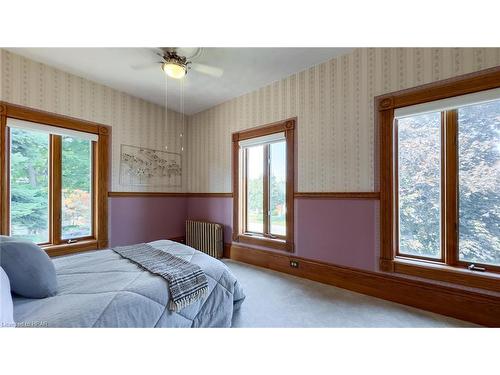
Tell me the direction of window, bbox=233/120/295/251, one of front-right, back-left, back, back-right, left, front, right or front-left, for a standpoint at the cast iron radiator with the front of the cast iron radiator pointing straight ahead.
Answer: left

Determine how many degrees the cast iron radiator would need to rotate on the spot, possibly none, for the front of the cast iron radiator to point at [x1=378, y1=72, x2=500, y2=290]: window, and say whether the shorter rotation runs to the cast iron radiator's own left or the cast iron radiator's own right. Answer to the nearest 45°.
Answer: approximately 90° to the cast iron radiator's own left

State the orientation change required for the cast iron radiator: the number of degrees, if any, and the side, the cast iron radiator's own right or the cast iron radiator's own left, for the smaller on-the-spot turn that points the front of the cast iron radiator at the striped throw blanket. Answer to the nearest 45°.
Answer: approximately 45° to the cast iron radiator's own left

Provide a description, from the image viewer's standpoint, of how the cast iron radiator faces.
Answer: facing the viewer and to the left of the viewer

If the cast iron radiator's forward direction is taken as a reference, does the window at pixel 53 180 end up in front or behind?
in front
